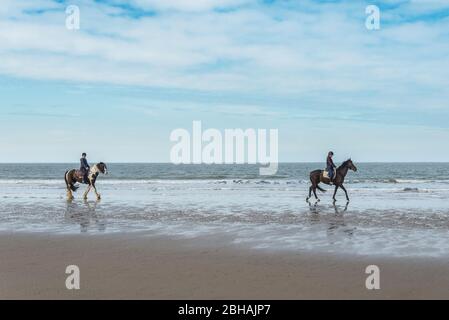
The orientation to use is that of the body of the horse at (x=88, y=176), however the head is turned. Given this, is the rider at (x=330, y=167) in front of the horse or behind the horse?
in front

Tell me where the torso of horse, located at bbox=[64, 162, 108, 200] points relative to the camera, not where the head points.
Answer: to the viewer's right
